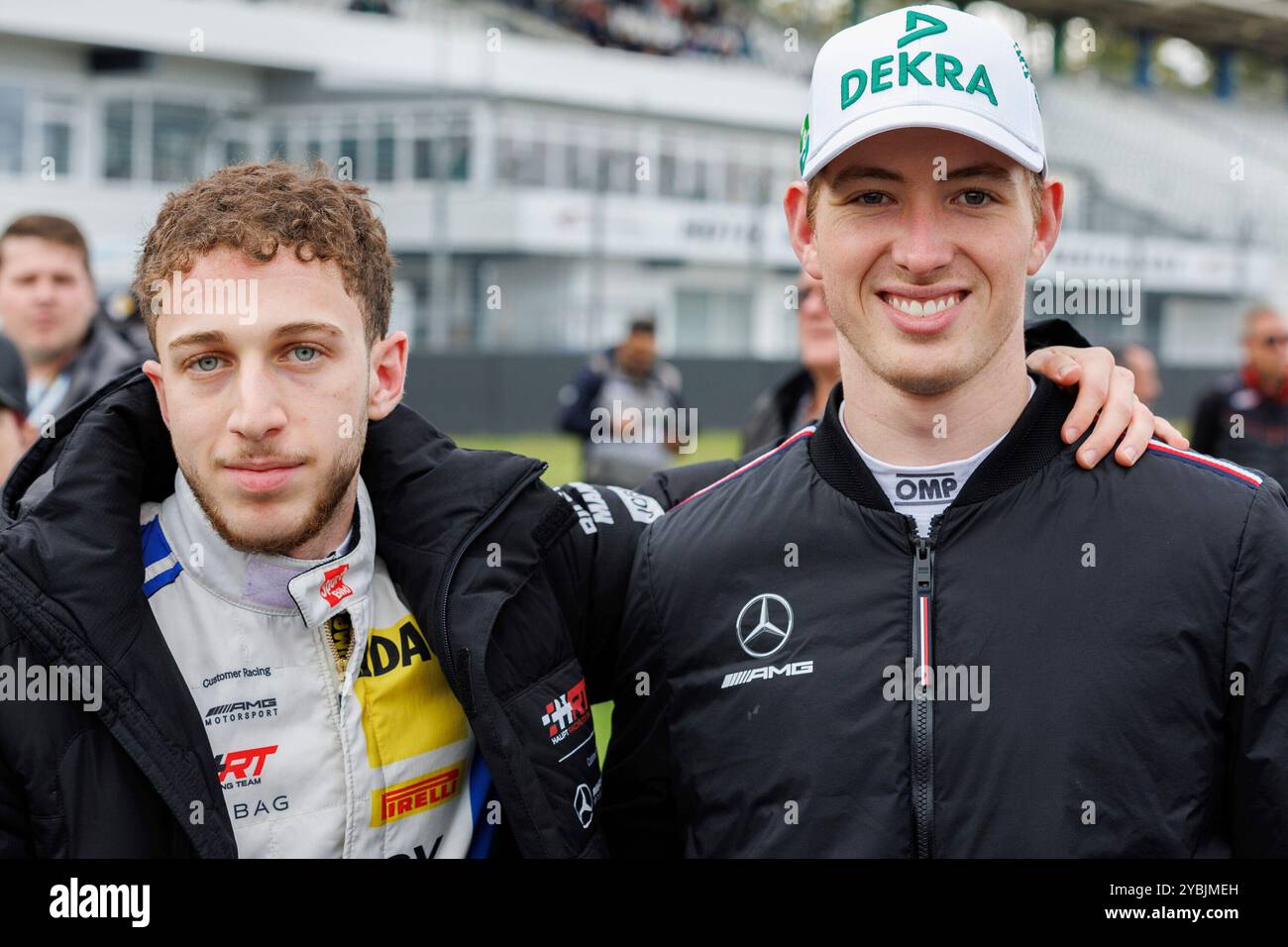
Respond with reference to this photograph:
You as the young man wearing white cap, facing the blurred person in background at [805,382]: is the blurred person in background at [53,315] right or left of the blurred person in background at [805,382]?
left

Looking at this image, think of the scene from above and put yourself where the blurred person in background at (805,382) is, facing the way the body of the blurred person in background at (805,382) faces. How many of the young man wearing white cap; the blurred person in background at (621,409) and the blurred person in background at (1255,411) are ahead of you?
1

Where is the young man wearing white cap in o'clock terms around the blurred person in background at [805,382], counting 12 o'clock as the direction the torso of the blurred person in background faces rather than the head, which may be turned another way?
The young man wearing white cap is roughly at 12 o'clock from the blurred person in background.

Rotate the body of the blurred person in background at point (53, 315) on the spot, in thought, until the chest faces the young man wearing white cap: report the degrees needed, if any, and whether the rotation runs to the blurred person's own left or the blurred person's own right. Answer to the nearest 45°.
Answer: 0° — they already face them

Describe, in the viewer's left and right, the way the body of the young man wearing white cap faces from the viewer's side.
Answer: facing the viewer

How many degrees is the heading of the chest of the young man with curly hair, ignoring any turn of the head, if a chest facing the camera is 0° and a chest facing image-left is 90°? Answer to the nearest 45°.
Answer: approximately 0°

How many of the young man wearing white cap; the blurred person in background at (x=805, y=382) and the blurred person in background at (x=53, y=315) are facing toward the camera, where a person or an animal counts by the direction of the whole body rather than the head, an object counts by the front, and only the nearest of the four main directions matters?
3

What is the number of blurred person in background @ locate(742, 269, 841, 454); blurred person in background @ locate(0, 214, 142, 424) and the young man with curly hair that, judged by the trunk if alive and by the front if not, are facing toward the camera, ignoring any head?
3

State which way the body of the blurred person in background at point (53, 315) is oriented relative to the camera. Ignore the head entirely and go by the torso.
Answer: toward the camera
